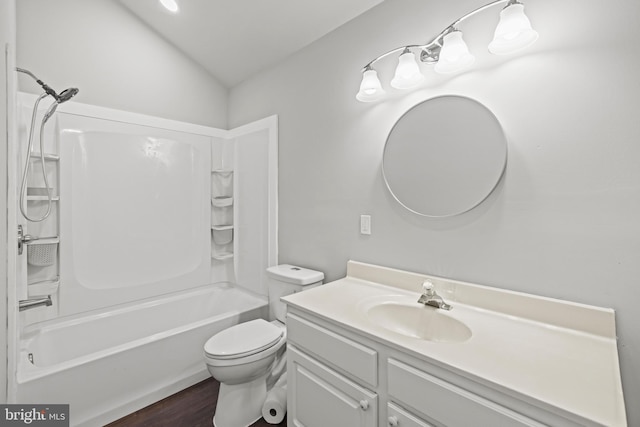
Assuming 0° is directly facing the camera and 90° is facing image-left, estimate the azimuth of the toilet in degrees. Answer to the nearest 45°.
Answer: approximately 45°

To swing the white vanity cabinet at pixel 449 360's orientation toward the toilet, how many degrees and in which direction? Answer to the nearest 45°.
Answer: approximately 45° to its right

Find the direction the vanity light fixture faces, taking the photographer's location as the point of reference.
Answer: facing the viewer and to the left of the viewer

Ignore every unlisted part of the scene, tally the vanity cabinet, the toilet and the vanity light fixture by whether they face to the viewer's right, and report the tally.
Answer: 0

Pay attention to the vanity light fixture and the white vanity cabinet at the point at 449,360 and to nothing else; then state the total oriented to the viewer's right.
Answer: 0

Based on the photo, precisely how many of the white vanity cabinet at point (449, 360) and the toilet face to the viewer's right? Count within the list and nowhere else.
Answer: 0

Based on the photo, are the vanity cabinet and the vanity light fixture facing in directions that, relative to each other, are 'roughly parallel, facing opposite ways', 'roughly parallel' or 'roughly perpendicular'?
roughly parallel

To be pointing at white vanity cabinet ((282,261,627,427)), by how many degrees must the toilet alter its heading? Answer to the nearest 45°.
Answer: approximately 90° to its left

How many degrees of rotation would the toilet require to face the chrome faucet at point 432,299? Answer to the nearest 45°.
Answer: approximately 90° to its left
